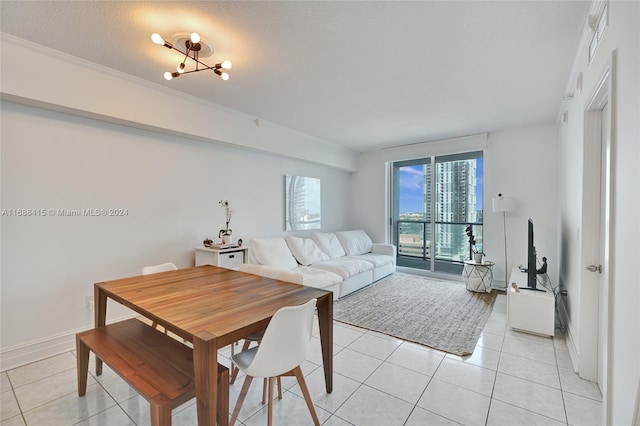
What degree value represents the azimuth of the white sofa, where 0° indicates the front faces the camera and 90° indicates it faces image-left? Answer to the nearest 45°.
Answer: approximately 315°

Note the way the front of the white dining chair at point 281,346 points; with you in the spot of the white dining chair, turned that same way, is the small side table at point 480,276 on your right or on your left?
on your right

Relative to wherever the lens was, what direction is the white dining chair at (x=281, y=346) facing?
facing away from the viewer and to the left of the viewer

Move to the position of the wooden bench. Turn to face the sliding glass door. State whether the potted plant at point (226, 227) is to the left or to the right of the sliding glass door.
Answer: left

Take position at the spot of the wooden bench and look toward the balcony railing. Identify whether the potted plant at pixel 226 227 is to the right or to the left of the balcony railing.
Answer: left

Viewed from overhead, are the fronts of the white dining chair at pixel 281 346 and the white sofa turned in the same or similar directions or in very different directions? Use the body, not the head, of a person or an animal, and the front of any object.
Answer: very different directions
